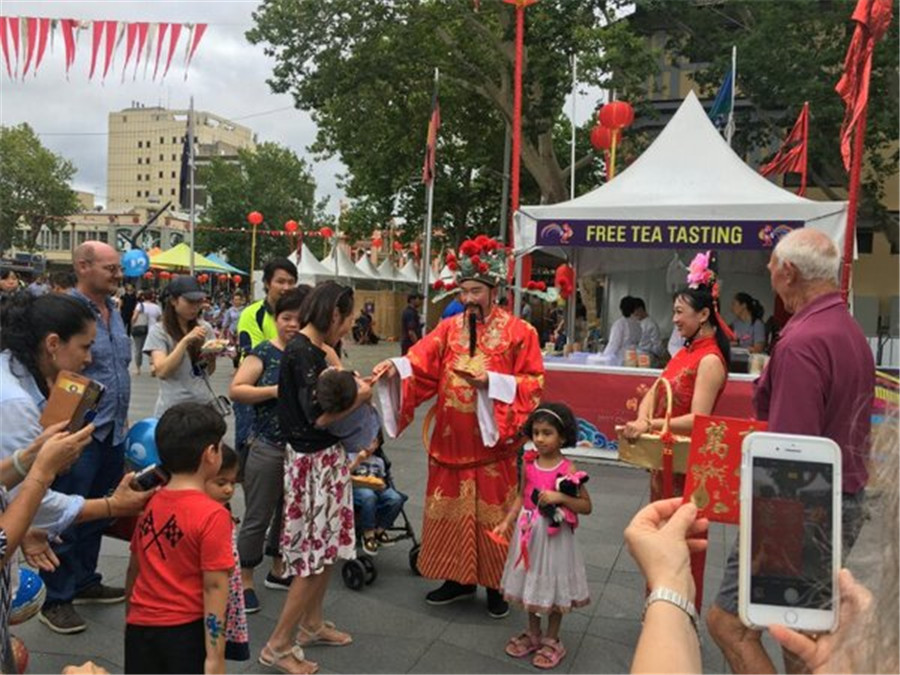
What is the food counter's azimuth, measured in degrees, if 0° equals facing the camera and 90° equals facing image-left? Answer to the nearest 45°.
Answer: approximately 0°

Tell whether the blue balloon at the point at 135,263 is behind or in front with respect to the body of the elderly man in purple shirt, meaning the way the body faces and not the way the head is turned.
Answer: in front

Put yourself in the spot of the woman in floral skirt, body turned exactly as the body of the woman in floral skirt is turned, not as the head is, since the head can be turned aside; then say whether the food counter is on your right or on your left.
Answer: on your left

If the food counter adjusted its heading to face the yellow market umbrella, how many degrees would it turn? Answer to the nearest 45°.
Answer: approximately 135° to its right

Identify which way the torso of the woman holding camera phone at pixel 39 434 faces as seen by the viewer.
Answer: to the viewer's right

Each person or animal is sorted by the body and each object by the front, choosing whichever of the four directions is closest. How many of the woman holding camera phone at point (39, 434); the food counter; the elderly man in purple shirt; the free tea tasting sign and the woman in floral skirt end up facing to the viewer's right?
2

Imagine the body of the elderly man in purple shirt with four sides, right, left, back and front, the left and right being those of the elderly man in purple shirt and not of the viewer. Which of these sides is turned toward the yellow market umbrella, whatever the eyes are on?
front

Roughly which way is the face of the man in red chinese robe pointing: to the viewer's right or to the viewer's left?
to the viewer's left

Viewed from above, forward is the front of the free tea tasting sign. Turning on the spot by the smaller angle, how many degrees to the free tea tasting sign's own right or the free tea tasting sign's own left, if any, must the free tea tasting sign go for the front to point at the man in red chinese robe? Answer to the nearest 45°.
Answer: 0° — it already faces them

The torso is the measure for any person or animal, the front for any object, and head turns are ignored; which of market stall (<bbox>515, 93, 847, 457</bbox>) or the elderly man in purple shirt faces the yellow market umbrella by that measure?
the elderly man in purple shirt

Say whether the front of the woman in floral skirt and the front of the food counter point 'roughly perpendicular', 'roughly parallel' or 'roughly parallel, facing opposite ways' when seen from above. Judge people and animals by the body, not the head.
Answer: roughly perpendicular

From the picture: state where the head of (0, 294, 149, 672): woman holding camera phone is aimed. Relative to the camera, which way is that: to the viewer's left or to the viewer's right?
to the viewer's right

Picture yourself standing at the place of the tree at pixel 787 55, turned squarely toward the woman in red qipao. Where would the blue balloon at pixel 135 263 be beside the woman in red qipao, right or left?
right

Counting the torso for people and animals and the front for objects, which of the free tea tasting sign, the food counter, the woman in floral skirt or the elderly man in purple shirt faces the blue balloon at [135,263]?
the elderly man in purple shirt

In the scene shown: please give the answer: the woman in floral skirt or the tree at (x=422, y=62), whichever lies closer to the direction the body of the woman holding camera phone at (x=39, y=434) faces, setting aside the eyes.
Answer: the woman in floral skirt

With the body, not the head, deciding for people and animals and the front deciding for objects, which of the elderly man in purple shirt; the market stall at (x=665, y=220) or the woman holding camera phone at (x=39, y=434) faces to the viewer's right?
the woman holding camera phone

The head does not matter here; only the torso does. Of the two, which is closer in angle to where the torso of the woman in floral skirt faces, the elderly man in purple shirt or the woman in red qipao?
the woman in red qipao
